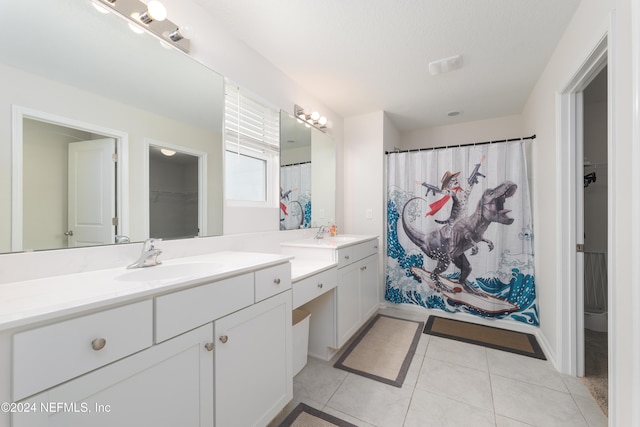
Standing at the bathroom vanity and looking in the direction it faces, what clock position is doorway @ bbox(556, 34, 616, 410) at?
The doorway is roughly at 11 o'clock from the bathroom vanity.

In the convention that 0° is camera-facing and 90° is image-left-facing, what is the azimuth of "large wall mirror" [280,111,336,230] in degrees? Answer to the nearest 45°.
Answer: approximately 315°

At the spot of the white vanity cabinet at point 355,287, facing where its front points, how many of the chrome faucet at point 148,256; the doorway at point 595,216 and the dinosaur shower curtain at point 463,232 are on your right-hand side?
1

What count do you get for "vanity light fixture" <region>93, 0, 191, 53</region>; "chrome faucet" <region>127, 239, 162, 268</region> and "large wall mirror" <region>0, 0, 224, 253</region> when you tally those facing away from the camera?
0

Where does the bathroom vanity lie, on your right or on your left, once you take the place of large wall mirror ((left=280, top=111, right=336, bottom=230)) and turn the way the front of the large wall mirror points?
on your right

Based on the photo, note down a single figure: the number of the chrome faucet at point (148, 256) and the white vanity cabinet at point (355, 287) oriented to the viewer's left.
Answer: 0

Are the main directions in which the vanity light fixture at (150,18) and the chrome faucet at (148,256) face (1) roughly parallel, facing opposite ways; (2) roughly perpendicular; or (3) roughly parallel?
roughly parallel

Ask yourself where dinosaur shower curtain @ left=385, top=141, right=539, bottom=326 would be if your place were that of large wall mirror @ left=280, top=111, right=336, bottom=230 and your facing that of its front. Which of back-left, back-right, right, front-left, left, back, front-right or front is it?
front-left

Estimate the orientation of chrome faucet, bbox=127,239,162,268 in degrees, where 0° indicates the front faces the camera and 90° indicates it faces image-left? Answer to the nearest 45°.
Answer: approximately 315°

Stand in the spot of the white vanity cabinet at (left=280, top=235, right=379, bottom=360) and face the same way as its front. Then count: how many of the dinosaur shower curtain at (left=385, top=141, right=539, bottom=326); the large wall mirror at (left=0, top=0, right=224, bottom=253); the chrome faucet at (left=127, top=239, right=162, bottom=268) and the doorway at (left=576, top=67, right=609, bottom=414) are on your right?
2

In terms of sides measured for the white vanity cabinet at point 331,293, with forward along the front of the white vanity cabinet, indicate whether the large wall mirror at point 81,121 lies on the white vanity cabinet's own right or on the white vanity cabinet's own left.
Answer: on the white vanity cabinet's own right

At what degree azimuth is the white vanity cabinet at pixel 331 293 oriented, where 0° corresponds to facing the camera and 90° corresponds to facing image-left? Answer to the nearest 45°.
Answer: approximately 315°

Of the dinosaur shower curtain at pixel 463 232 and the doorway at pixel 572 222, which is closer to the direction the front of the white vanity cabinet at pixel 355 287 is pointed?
the doorway

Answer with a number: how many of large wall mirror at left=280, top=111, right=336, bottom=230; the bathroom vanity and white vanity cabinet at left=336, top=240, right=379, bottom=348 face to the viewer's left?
0

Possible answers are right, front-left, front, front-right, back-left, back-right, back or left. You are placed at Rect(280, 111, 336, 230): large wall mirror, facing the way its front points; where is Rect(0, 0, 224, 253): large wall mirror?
right

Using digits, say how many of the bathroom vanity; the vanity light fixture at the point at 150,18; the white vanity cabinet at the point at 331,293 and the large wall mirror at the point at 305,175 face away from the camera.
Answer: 0
